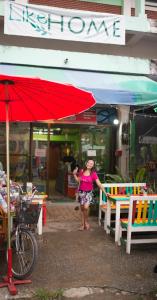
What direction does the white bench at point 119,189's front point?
toward the camera

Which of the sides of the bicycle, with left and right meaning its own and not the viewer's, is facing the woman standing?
left

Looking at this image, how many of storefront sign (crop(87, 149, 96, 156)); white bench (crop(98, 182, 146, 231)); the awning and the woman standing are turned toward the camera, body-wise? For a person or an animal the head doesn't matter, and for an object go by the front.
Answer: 4

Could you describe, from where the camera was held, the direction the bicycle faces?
facing the viewer and to the right of the viewer

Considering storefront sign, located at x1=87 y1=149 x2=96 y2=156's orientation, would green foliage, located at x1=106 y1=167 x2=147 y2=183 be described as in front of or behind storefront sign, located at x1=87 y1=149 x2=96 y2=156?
in front

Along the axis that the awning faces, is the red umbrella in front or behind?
in front

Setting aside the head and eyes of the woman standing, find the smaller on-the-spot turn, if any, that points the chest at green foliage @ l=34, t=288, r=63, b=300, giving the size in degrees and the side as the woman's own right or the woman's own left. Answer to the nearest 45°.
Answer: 0° — they already face it

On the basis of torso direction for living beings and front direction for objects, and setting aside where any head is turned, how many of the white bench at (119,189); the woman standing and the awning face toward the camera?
3

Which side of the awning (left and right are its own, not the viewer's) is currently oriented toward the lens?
front

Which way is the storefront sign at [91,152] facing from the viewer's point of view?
toward the camera

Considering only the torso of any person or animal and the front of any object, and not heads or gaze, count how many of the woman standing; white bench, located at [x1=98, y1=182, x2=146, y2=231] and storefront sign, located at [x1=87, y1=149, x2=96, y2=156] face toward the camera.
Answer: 3

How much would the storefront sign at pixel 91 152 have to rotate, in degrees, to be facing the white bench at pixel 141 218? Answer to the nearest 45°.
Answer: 0° — it already faces it
